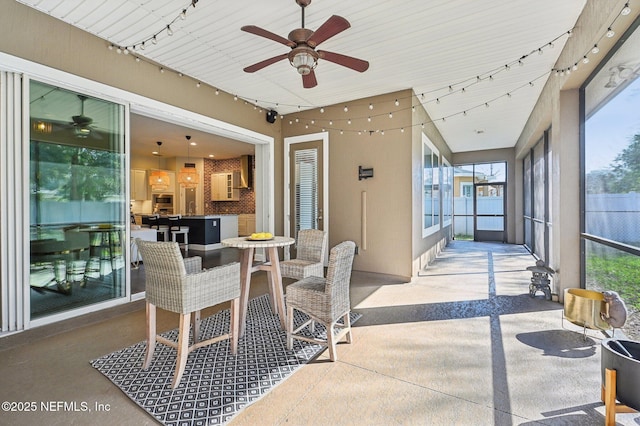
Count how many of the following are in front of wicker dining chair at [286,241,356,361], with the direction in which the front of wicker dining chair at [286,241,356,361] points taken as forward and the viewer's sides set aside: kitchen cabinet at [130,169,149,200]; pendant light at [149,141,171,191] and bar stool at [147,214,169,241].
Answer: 3

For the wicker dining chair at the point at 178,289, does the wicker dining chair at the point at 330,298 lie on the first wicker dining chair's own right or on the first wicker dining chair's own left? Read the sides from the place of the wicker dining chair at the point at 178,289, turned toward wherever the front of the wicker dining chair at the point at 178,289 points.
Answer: on the first wicker dining chair's own right

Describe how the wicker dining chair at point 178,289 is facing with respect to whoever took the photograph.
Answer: facing away from the viewer and to the right of the viewer

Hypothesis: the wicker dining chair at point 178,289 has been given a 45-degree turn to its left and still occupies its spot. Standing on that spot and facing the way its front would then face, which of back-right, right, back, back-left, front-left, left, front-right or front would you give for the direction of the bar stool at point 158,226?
front

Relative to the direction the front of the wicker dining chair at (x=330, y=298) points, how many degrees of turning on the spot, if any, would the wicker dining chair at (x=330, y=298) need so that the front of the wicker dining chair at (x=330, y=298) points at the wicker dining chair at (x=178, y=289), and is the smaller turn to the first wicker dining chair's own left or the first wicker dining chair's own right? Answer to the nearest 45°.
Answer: approximately 45° to the first wicker dining chair's own left

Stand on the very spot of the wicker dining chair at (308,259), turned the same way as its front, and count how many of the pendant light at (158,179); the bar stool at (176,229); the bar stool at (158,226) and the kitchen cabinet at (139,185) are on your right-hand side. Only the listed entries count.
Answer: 4

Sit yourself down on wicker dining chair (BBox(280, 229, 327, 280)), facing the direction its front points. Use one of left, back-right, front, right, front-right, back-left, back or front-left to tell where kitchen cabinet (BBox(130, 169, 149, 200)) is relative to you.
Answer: right

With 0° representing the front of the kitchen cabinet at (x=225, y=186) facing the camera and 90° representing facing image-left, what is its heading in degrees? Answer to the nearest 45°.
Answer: approximately 45°

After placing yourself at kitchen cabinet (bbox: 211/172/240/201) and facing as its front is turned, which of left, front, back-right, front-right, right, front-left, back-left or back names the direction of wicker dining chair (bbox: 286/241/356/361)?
front-left

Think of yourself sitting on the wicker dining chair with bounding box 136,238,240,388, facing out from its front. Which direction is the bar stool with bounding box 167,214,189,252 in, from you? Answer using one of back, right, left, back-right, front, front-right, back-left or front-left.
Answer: front-left

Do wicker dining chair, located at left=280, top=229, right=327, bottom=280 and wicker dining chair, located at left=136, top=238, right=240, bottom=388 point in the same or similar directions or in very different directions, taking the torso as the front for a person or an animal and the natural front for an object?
very different directions

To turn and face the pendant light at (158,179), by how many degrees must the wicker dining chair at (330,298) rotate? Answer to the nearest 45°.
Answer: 0° — it already faces it

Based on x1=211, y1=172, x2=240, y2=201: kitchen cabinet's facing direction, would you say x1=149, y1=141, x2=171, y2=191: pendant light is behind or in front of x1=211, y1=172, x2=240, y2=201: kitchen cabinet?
in front

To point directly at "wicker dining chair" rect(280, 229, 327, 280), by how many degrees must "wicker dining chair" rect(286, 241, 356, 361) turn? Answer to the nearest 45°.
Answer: approximately 45° to its right

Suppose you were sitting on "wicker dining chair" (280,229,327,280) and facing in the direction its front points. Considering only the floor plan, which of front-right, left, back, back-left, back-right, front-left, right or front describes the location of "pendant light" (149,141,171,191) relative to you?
right

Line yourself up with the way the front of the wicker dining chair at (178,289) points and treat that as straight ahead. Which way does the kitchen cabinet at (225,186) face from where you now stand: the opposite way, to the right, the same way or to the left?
the opposite way
